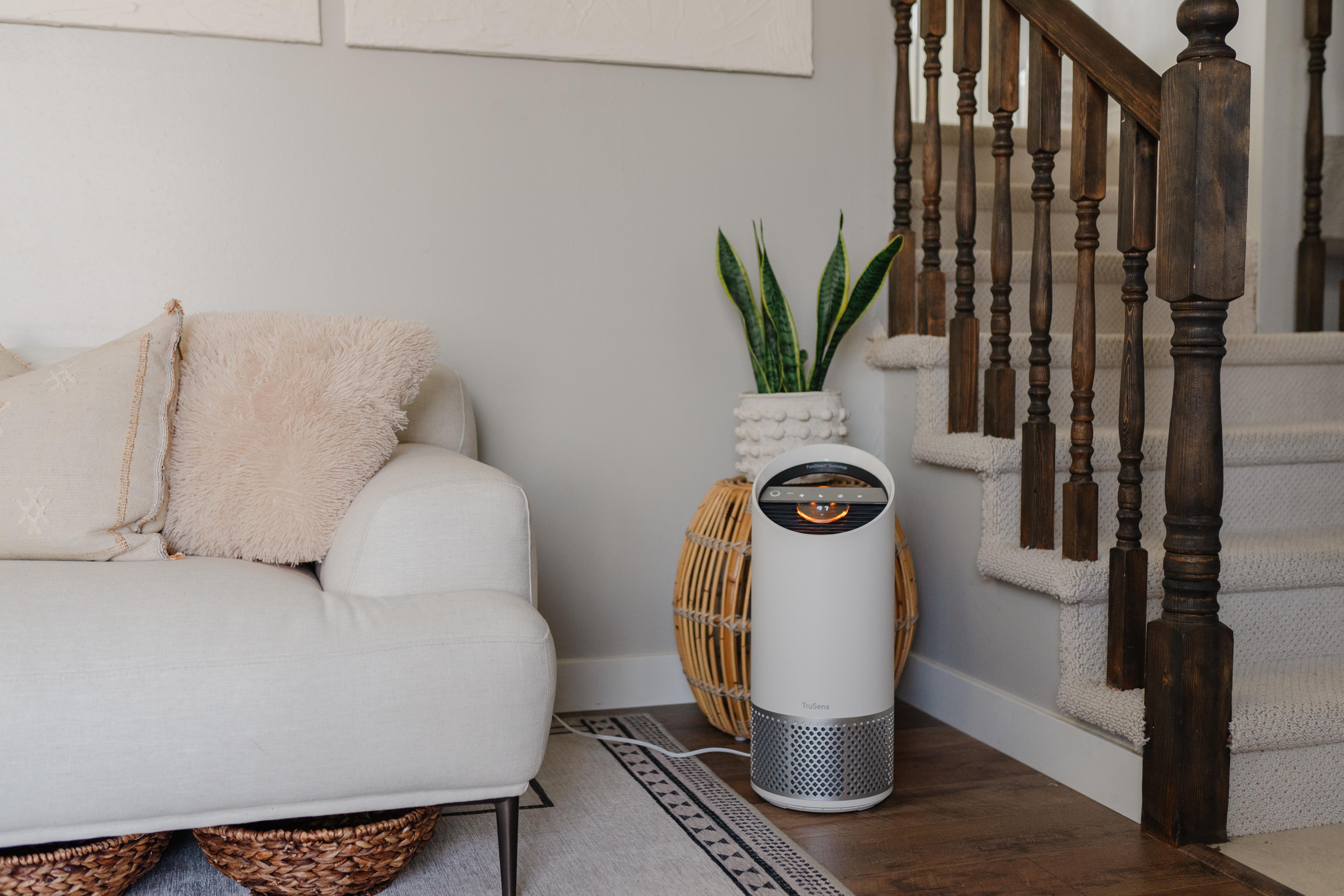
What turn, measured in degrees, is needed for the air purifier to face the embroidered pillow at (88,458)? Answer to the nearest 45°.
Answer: approximately 90° to its right

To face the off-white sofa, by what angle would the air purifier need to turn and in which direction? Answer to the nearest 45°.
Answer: approximately 45° to its right

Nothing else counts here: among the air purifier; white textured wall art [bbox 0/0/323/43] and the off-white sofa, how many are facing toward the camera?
3

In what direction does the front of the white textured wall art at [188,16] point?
toward the camera

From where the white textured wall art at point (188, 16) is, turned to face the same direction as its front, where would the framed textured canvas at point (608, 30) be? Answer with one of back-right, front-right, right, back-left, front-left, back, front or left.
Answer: left

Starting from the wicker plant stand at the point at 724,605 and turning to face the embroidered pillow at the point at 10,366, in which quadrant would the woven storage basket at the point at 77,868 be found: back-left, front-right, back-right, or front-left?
front-left

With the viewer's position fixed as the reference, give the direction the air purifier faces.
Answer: facing the viewer

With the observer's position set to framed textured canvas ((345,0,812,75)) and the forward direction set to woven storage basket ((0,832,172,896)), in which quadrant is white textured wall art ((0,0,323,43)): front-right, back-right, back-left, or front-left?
front-right

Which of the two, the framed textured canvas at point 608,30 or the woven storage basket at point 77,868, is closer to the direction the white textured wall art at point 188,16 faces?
the woven storage basket
